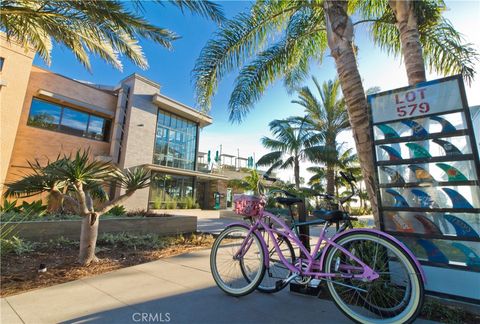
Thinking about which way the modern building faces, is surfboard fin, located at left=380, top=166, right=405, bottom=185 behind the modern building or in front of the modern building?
in front

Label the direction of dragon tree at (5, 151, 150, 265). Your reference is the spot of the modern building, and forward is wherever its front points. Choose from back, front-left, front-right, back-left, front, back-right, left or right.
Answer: front-right

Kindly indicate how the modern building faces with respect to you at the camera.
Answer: facing the viewer and to the right of the viewer

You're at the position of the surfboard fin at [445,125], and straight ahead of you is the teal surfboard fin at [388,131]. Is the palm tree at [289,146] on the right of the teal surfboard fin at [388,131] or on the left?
right

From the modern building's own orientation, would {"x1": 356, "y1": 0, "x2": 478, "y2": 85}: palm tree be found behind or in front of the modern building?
in front

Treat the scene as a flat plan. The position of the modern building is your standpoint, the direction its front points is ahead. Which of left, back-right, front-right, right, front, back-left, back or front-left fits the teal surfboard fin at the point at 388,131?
front-right

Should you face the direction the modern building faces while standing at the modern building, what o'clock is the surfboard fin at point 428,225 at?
The surfboard fin is roughly at 1 o'clock from the modern building.

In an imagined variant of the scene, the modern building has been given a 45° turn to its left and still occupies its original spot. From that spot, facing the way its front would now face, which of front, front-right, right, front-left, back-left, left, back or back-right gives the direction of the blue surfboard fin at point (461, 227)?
right

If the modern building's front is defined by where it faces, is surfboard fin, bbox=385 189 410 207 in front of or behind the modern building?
in front

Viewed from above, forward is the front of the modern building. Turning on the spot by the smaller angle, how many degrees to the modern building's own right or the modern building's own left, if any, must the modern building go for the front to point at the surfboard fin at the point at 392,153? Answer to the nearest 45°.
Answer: approximately 45° to the modern building's own right

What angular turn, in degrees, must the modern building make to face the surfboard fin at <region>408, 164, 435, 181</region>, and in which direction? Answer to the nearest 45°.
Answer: approximately 45° to its right
